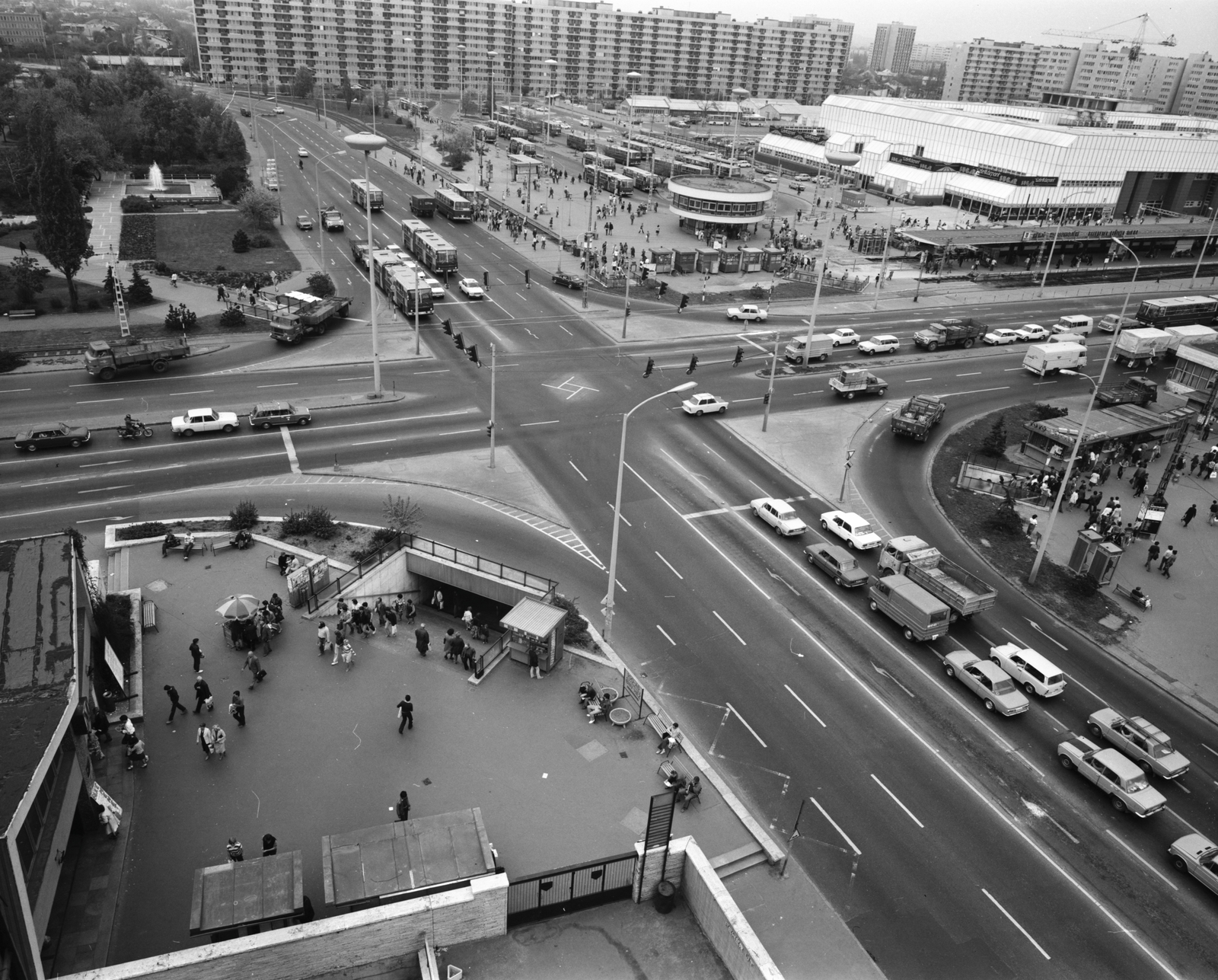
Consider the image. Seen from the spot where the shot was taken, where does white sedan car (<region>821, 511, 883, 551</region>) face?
facing away from the viewer and to the left of the viewer

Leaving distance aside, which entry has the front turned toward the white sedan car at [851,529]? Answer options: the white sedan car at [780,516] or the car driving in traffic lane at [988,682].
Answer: the car driving in traffic lane

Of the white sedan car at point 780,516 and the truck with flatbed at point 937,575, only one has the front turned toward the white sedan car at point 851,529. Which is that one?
the truck with flatbed

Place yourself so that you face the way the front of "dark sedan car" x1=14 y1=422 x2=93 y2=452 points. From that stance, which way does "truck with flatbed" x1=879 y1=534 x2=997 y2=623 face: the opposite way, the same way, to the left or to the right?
to the left

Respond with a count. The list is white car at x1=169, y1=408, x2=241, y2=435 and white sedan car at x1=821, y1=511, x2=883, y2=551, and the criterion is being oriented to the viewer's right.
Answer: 1

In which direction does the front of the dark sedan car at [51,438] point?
to the viewer's right

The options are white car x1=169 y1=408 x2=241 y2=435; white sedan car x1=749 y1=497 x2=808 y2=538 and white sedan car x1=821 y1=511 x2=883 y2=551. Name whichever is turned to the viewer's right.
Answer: the white car

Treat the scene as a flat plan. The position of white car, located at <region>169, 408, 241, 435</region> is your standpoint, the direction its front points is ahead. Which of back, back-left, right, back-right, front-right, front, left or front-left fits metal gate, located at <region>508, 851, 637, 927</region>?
right

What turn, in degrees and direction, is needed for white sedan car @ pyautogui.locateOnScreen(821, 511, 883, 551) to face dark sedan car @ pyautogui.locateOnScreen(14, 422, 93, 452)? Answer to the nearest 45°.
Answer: approximately 45° to its left

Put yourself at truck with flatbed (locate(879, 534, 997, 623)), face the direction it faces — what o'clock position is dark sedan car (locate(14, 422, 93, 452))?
The dark sedan car is roughly at 10 o'clock from the truck with flatbed.

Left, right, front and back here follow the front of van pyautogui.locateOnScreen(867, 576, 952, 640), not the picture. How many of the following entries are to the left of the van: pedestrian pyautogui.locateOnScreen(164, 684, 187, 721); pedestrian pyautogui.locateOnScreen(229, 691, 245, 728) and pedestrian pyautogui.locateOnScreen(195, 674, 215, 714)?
3

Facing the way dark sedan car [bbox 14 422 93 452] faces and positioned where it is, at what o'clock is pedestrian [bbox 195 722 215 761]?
The pedestrian is roughly at 3 o'clock from the dark sedan car.

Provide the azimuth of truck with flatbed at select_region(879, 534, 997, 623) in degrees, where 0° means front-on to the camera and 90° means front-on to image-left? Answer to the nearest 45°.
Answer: approximately 135°

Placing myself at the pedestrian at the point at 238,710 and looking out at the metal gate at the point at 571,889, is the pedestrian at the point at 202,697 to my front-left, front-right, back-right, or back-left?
back-right

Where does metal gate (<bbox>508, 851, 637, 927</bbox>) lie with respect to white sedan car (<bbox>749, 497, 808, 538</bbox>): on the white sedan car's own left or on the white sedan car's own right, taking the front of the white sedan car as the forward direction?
on the white sedan car's own left

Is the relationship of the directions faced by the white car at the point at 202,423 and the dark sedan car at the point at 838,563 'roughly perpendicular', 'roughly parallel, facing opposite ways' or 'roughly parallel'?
roughly perpendicular

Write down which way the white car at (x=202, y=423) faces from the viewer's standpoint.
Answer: facing to the right of the viewer

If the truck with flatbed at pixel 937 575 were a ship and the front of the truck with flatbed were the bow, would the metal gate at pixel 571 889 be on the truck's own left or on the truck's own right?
on the truck's own left
